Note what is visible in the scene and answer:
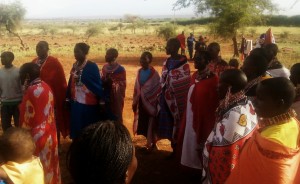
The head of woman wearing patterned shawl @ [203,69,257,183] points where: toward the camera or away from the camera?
away from the camera

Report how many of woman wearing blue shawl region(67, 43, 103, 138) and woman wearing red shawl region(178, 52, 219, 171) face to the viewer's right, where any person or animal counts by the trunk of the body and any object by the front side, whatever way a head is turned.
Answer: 0

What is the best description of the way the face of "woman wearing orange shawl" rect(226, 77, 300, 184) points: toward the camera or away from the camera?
away from the camera

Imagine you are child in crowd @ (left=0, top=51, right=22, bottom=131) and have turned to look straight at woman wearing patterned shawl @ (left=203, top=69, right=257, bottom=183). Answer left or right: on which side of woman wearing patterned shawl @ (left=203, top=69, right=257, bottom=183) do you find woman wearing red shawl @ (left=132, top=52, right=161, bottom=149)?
left
